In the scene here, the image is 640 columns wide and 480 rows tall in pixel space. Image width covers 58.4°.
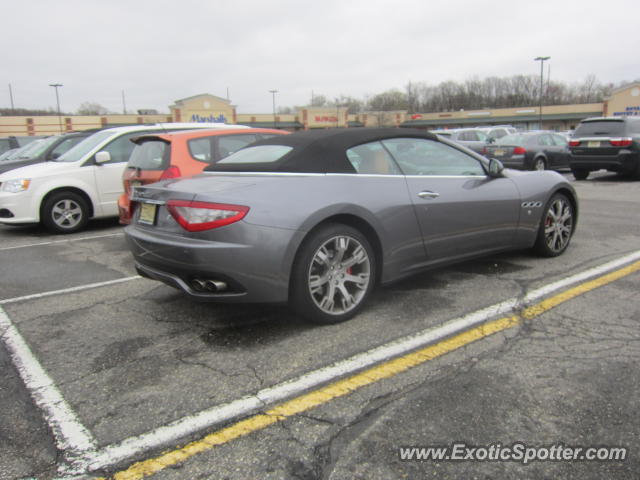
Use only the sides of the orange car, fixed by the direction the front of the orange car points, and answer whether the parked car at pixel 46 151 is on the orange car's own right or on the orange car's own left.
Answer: on the orange car's own left

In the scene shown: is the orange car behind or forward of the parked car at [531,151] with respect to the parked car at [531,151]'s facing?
behind

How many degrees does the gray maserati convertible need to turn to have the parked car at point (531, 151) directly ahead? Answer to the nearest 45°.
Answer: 0° — it already faces it

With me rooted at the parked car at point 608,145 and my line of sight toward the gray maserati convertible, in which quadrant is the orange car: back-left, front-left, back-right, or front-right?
front-right

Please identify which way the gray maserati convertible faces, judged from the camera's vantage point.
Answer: facing away from the viewer and to the right of the viewer

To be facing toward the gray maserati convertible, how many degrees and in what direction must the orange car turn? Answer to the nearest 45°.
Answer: approximately 135° to its right

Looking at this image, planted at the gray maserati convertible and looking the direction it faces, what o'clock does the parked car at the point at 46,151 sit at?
The parked car is roughly at 9 o'clock from the gray maserati convertible.

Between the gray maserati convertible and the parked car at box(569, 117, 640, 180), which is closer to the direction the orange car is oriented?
the parked car

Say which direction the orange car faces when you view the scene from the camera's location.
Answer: facing away from the viewer and to the right of the viewer

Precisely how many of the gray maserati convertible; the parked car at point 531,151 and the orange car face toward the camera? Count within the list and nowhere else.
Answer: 0

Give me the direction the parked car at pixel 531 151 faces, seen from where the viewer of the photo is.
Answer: facing away from the viewer and to the right of the viewer

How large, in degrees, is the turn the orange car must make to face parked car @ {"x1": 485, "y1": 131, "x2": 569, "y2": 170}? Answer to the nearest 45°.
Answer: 0° — it already faces it

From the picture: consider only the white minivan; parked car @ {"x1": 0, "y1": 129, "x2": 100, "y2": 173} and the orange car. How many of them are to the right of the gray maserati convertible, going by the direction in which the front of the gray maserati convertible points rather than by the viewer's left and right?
0

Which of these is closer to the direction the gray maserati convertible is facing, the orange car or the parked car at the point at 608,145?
the parked car

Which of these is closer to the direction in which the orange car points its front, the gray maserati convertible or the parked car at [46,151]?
the parked car

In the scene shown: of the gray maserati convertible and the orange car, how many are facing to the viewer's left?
0

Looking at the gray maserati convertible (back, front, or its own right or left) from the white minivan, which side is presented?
left
